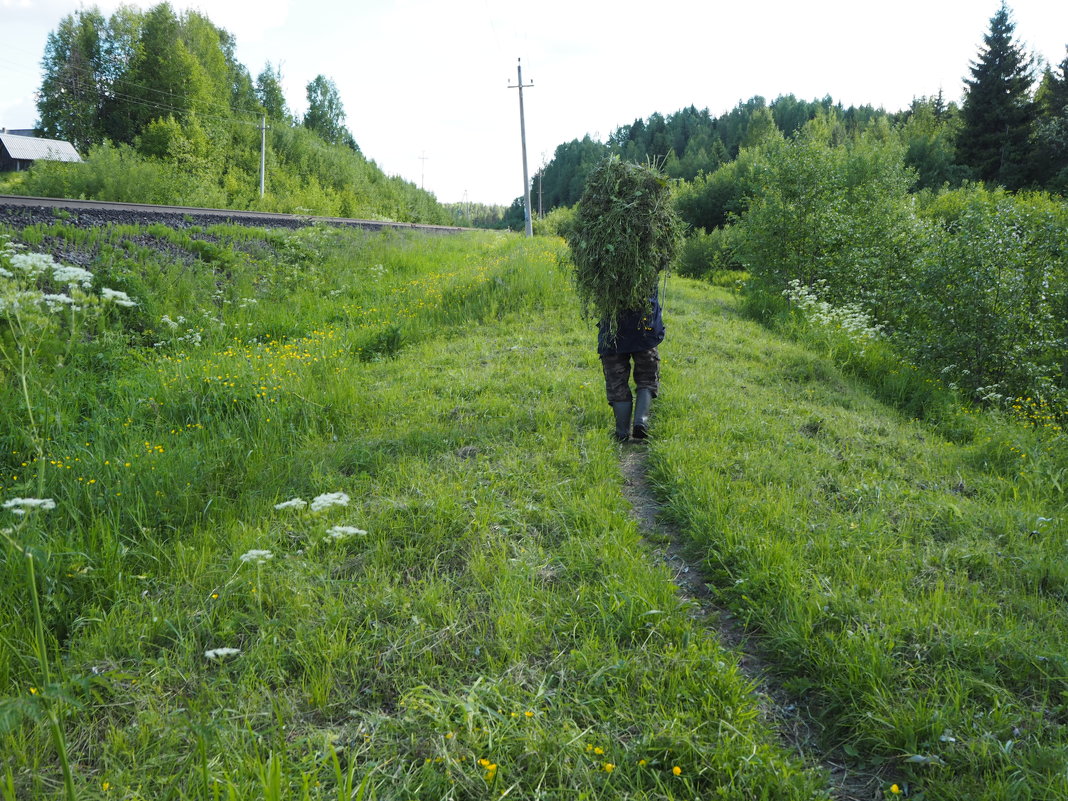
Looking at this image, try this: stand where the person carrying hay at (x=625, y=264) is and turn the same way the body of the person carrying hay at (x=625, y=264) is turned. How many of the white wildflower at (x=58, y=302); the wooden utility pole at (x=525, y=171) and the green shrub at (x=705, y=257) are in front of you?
2

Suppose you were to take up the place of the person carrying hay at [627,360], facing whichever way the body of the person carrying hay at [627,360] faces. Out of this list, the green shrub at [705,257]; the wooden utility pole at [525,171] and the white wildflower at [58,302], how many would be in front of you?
2

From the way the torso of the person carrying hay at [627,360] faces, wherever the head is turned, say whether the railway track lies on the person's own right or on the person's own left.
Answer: on the person's own left

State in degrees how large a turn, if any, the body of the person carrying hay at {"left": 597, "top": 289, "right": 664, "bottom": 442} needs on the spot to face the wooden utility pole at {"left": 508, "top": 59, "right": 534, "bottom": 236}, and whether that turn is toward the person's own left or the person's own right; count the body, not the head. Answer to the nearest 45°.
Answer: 0° — they already face it

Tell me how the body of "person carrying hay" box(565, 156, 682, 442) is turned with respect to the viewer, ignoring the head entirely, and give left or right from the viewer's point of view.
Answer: facing away from the viewer

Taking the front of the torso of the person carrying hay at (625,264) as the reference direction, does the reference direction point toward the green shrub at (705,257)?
yes

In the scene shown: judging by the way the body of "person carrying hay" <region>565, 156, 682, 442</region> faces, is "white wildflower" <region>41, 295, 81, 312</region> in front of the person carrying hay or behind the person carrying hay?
behind

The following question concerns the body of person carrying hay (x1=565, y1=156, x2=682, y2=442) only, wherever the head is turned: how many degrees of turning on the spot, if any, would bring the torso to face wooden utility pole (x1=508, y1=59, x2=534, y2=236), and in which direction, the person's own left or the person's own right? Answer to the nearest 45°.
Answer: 0° — they already face it
